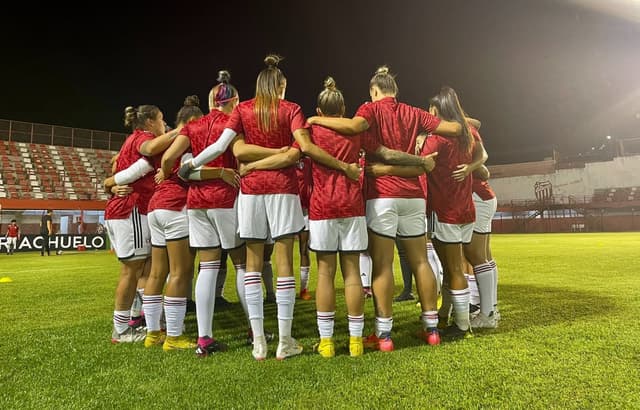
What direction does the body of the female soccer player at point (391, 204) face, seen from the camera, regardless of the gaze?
away from the camera

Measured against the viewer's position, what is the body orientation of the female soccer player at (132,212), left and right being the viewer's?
facing to the right of the viewer

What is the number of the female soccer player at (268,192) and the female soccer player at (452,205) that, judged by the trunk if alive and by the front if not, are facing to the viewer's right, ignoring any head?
0

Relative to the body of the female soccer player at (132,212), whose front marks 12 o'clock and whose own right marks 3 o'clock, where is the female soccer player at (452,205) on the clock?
the female soccer player at (452,205) is roughly at 1 o'clock from the female soccer player at (132,212).

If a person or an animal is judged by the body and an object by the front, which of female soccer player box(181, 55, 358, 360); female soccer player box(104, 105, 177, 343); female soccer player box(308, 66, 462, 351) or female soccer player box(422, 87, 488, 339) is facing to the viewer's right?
female soccer player box(104, 105, 177, 343)

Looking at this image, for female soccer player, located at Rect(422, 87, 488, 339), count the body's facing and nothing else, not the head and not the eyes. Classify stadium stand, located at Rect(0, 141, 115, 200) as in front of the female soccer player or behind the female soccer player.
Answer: in front

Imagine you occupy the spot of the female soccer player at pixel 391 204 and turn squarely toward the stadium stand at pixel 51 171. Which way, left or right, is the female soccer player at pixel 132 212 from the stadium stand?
left

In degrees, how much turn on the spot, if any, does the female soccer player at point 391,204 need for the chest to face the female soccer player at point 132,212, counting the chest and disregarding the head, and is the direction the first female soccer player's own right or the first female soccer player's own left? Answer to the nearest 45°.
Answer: approximately 90° to the first female soccer player's own left

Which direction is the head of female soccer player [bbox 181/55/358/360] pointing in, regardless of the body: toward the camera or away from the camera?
away from the camera

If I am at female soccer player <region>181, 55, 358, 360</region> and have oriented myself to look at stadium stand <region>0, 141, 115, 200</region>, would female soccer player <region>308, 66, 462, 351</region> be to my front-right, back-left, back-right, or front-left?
back-right

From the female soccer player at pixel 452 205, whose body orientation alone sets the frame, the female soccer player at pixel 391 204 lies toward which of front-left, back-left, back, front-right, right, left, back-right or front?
left

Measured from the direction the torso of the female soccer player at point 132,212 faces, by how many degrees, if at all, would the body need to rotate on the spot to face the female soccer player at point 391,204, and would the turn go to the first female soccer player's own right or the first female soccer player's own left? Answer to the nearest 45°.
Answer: approximately 45° to the first female soccer player's own right

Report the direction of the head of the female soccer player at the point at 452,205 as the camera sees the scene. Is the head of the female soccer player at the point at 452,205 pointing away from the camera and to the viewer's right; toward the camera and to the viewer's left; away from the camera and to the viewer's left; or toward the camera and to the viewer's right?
away from the camera and to the viewer's left

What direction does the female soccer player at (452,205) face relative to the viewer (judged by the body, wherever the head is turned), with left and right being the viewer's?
facing away from the viewer and to the left of the viewer

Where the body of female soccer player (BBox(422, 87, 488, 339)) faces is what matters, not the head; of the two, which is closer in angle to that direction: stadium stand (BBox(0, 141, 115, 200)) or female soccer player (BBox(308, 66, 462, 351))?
the stadium stand

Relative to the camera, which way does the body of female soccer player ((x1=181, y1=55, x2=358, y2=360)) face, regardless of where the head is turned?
away from the camera

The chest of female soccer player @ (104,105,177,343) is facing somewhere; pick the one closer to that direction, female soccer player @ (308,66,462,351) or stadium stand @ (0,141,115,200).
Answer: the female soccer player

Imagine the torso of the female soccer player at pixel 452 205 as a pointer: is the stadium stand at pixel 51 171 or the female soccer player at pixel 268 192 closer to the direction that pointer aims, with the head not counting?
the stadium stand
